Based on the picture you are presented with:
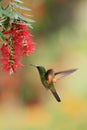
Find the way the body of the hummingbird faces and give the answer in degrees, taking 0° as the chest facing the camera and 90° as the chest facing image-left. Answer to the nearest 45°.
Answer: approximately 90°
